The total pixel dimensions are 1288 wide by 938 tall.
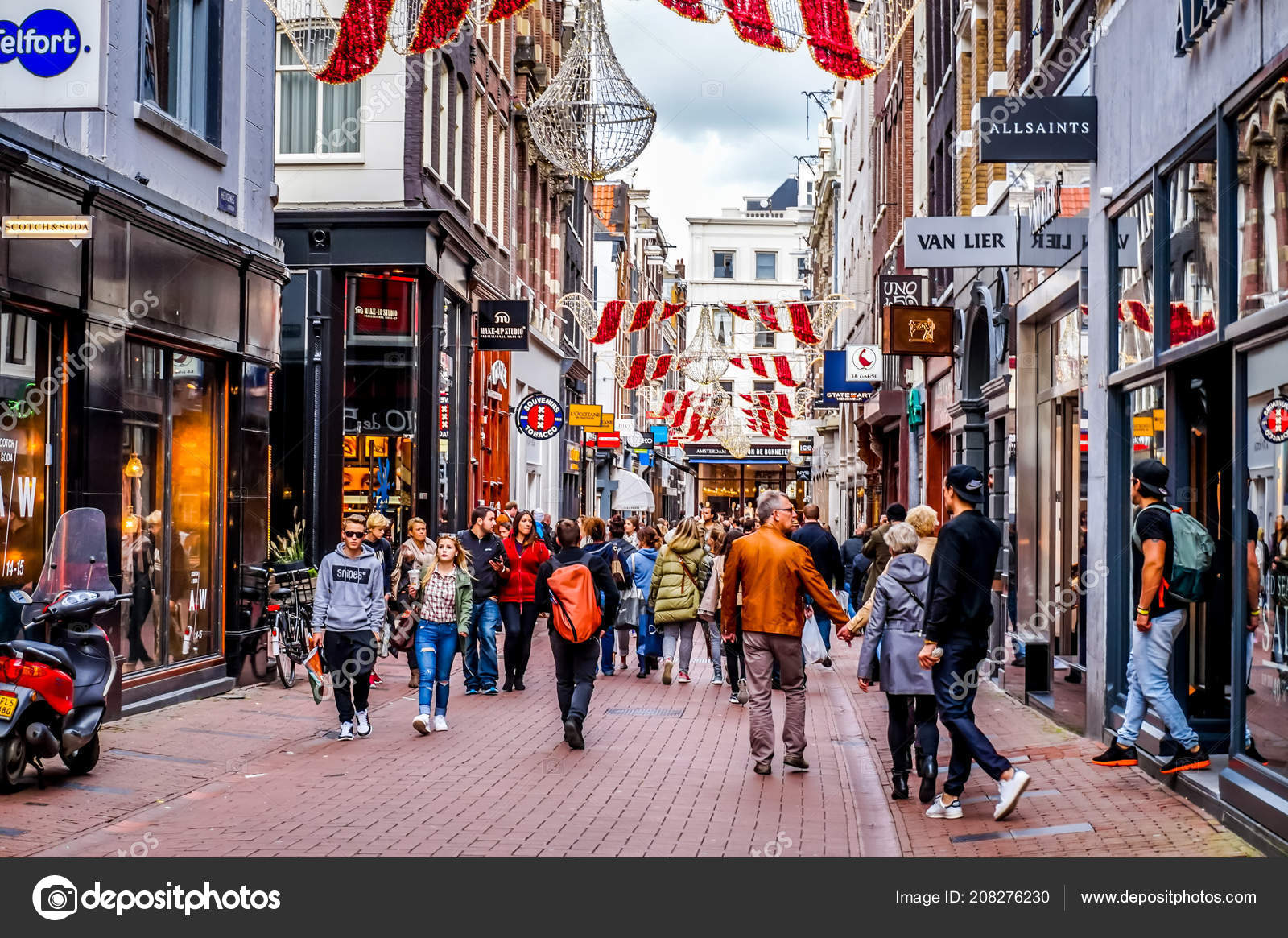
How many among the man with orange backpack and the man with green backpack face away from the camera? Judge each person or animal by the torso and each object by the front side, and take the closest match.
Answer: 1

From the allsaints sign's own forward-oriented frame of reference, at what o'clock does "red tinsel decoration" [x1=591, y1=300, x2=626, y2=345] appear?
The red tinsel decoration is roughly at 5 o'clock from the allsaints sign.

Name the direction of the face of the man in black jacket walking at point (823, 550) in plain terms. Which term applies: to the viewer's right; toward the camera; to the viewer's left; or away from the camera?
away from the camera

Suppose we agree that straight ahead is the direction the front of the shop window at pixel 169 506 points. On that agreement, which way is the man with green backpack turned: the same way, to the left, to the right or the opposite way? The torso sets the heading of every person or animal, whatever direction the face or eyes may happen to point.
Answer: the opposite way

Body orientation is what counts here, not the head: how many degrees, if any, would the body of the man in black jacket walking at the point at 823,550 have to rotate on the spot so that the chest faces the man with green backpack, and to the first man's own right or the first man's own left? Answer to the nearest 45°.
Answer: approximately 180°

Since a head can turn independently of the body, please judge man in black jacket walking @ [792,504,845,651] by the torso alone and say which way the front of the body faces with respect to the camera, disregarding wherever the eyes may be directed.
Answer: away from the camera

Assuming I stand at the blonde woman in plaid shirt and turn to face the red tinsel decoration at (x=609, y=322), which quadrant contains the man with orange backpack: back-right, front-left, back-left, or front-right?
back-right

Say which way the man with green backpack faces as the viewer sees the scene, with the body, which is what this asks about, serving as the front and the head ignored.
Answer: to the viewer's left

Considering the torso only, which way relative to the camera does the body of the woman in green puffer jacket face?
away from the camera
